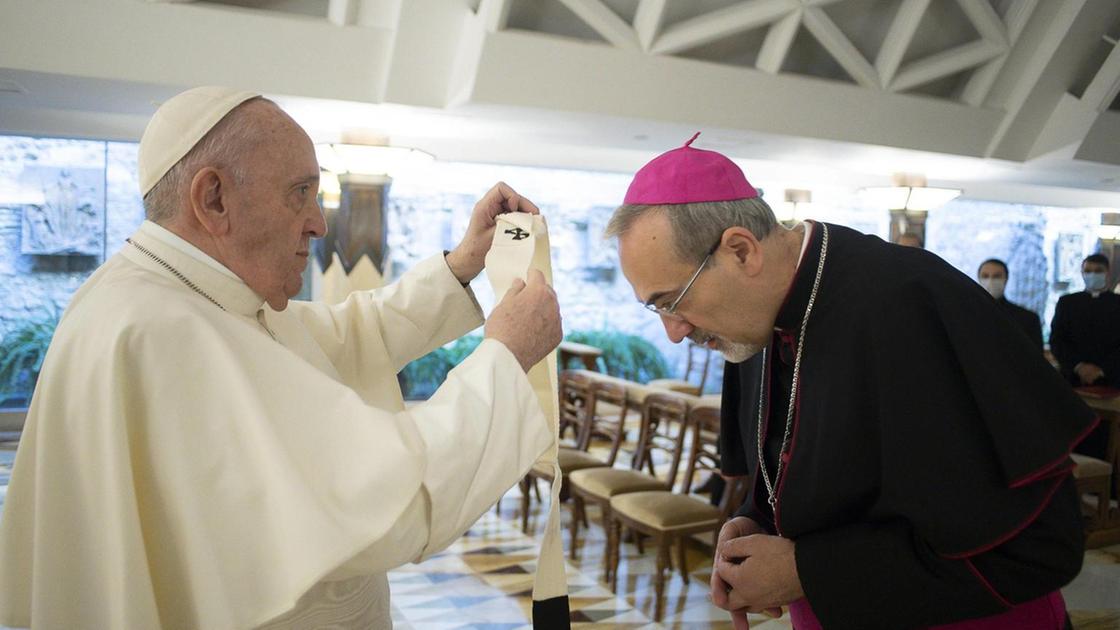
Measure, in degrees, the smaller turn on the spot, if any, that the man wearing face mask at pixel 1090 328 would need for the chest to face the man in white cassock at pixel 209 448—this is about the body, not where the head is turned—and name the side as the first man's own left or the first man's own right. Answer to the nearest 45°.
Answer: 0° — they already face them

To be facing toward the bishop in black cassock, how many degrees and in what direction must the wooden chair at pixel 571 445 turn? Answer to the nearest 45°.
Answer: approximately 45° to its left

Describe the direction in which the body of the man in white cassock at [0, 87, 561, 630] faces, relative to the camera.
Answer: to the viewer's right

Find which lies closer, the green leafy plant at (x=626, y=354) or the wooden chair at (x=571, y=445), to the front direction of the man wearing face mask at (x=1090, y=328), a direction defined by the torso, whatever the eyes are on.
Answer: the wooden chair

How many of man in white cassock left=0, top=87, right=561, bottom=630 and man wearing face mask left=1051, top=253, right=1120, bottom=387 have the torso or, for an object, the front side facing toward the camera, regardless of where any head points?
1
